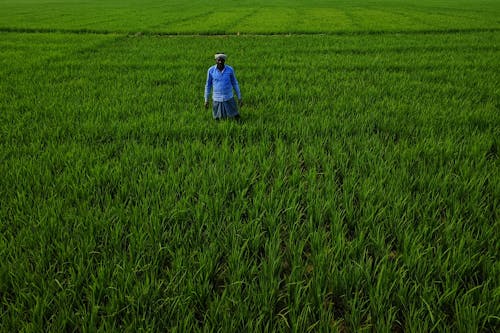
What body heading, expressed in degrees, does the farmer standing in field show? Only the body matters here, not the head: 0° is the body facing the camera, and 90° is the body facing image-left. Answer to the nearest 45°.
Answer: approximately 0°
